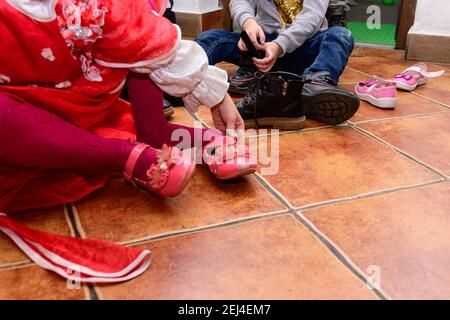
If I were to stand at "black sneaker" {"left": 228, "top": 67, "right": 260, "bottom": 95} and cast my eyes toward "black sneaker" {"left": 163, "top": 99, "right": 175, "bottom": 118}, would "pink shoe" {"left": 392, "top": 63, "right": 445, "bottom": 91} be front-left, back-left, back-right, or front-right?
back-left

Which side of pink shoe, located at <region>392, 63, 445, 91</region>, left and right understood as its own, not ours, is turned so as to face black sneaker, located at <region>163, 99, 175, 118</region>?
front

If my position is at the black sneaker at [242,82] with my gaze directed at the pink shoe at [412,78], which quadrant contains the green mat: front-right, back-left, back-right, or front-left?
front-left

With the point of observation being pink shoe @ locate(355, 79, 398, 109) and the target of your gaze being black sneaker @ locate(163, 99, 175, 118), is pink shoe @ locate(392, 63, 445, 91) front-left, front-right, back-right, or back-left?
back-right

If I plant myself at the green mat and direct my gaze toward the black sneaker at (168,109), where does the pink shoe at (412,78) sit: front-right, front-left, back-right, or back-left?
front-left

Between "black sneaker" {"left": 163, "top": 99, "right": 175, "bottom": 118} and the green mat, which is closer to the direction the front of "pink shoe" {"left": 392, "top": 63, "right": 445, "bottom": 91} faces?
the black sneaker

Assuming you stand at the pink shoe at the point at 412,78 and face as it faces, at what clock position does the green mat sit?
The green mat is roughly at 4 o'clock from the pink shoe.

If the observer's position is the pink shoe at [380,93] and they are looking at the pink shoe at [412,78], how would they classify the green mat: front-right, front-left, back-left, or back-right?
front-left

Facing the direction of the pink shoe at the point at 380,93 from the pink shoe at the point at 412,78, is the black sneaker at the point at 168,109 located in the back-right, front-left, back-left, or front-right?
front-right

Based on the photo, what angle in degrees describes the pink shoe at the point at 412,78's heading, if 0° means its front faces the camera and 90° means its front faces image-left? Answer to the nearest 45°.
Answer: approximately 45°
